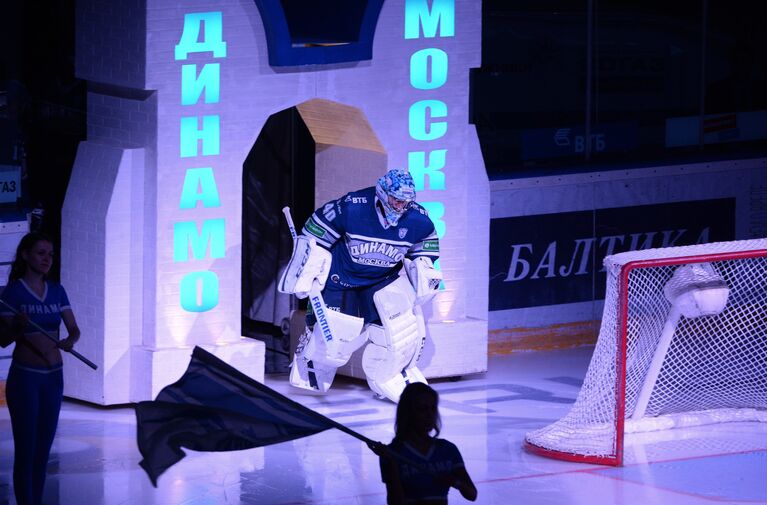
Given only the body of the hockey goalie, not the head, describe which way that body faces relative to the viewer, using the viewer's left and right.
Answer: facing the viewer and to the right of the viewer

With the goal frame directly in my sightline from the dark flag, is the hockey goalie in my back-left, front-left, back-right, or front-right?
front-left

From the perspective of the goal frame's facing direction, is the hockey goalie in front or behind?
behind

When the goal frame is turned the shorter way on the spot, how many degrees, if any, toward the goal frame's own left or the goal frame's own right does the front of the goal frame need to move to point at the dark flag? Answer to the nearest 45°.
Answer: approximately 90° to the goal frame's own right

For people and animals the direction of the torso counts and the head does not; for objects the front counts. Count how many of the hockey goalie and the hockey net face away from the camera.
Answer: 0

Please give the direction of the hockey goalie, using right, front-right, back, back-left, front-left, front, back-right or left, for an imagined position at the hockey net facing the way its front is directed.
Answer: back-right

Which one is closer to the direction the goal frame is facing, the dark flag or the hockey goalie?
the dark flag

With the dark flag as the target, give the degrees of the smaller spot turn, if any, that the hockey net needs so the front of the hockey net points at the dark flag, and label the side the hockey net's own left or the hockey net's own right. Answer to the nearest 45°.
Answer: approximately 90° to the hockey net's own right
